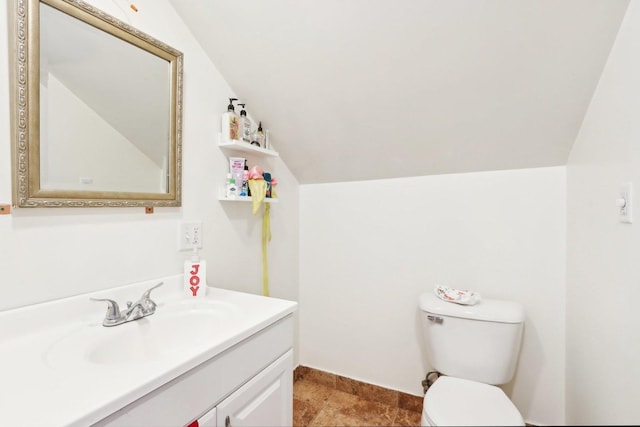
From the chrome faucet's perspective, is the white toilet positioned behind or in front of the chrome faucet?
in front

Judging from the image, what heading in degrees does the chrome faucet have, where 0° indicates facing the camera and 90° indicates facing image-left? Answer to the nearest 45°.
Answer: approximately 315°

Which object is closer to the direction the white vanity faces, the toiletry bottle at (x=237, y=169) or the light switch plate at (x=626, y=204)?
the light switch plate

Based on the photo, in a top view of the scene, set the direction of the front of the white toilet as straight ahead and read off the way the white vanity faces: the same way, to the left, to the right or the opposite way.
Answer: to the left

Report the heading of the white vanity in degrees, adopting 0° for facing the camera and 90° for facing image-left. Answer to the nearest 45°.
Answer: approximately 315°

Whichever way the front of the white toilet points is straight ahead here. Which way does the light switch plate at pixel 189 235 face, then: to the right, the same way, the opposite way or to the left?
to the left

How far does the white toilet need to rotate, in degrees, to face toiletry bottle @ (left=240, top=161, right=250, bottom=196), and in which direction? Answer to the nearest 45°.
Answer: approximately 90° to its right

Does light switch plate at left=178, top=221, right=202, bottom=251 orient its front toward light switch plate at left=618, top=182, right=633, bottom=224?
yes

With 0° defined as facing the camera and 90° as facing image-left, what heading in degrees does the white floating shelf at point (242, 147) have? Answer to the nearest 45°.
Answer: approximately 315°
